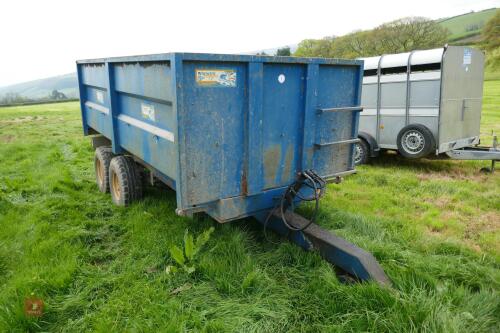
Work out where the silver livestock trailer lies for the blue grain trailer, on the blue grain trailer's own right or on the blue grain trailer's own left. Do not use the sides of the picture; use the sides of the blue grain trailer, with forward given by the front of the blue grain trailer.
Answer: on the blue grain trailer's own left

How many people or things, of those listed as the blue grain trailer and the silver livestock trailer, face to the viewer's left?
0

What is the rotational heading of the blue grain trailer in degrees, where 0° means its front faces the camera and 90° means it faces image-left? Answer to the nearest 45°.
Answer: approximately 315°

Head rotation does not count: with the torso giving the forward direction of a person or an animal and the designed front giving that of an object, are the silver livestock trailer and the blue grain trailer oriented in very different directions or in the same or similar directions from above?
same or similar directions

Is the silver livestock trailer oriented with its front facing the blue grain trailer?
no
